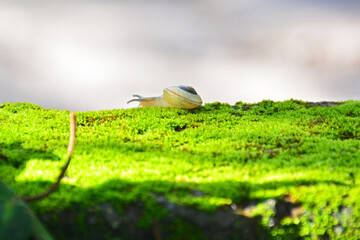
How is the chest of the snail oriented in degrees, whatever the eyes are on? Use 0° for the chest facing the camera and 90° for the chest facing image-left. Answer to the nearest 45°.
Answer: approximately 90°
